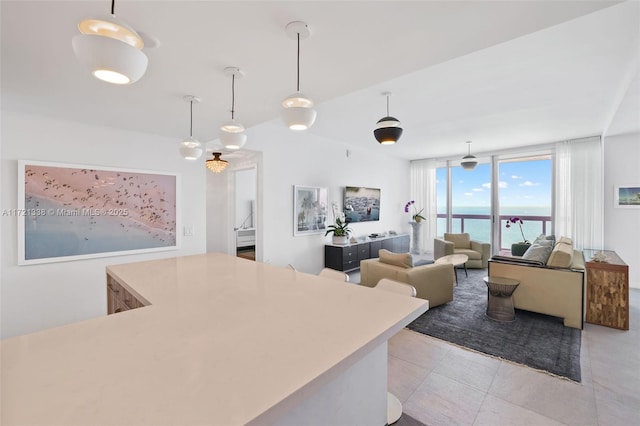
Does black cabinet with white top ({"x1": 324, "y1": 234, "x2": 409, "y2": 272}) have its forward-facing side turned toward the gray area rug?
yes

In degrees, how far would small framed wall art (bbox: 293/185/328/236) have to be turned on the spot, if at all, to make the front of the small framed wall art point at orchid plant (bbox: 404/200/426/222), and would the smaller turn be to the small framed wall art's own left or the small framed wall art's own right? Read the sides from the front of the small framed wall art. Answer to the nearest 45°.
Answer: approximately 90° to the small framed wall art's own left

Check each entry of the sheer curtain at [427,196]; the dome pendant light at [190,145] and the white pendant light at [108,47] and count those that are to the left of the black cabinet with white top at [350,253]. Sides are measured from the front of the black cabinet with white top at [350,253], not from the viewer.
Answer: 1

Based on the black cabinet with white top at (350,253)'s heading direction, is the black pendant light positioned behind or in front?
in front

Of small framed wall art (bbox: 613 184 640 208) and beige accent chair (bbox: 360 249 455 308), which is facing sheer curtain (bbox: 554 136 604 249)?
the beige accent chair

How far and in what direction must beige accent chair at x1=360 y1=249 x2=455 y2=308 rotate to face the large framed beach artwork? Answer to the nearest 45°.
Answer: approximately 180°

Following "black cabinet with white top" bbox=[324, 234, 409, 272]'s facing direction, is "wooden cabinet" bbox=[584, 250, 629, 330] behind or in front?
in front

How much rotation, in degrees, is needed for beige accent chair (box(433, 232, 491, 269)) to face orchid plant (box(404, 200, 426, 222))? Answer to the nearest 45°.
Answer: approximately 135° to its right

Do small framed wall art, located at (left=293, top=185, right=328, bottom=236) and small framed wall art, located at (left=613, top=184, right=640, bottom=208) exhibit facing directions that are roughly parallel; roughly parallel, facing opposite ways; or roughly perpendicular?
roughly perpendicular

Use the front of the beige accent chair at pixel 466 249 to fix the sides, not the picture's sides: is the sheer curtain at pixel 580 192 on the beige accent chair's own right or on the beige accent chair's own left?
on the beige accent chair's own left

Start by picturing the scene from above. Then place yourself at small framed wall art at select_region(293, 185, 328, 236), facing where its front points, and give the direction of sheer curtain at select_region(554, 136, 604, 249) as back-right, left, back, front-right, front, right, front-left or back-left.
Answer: front-left

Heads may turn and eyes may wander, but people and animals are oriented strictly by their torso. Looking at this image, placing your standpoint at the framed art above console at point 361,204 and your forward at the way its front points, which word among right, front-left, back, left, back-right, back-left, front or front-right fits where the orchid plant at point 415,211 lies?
left

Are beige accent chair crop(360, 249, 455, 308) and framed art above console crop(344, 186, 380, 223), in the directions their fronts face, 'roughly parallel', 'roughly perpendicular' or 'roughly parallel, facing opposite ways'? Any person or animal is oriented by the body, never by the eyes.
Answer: roughly perpendicular

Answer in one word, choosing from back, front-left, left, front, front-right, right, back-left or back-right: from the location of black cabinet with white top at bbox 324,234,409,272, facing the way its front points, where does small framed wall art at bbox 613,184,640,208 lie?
front-left

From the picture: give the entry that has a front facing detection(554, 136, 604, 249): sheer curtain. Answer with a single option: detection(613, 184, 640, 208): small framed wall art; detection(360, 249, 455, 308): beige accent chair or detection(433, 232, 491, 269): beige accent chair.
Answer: detection(360, 249, 455, 308): beige accent chair
